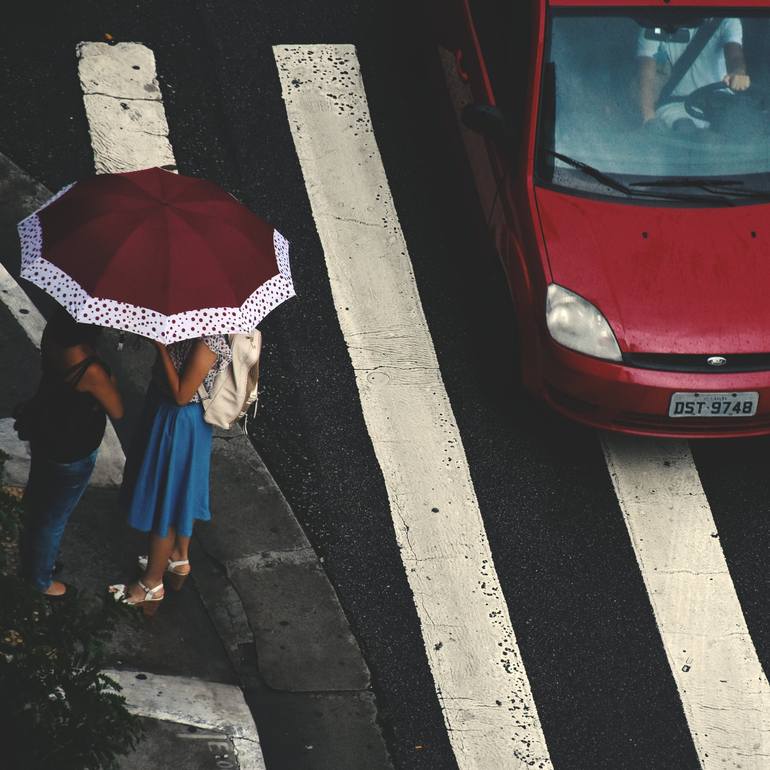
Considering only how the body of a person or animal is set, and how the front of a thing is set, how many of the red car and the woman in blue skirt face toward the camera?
1

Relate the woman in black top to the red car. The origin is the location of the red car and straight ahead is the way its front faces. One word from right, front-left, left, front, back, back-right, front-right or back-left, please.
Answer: front-right

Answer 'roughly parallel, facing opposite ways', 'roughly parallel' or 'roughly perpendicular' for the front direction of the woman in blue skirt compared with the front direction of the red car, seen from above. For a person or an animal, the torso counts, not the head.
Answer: roughly perpendicular

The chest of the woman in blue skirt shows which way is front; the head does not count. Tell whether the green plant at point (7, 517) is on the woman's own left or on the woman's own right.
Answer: on the woman's own left

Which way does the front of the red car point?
toward the camera
